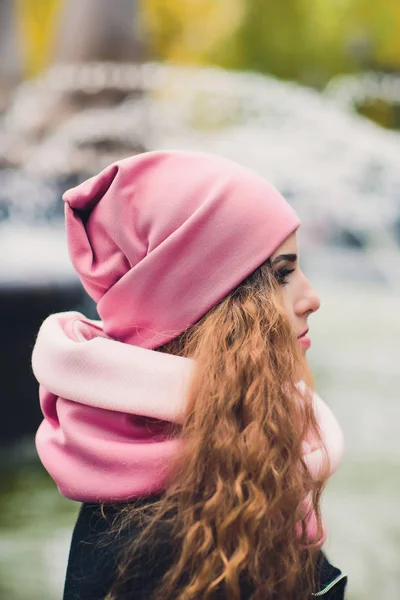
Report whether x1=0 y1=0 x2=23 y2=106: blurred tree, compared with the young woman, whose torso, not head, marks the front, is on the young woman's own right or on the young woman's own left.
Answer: on the young woman's own left

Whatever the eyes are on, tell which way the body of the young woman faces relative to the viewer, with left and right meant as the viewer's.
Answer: facing to the right of the viewer

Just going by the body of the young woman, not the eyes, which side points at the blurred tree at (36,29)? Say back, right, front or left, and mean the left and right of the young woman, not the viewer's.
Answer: left

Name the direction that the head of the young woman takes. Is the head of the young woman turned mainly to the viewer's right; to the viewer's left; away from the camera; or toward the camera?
to the viewer's right

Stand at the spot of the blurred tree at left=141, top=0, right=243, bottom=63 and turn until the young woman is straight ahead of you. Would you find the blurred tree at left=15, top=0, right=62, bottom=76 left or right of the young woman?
right

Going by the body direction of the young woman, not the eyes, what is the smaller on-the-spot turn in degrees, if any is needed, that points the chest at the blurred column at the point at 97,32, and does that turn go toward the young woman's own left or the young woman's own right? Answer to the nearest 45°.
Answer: approximately 90° to the young woman's own left
